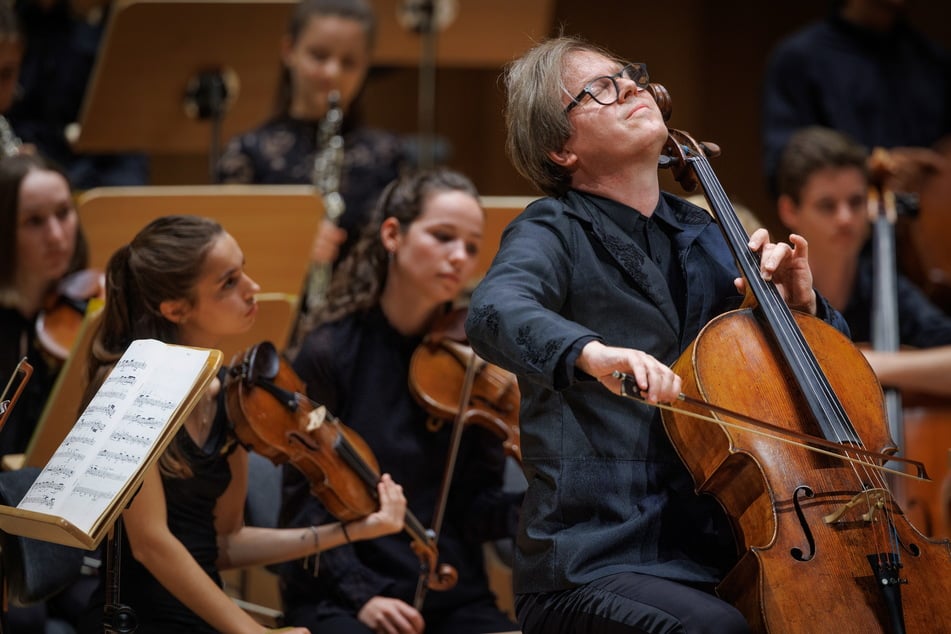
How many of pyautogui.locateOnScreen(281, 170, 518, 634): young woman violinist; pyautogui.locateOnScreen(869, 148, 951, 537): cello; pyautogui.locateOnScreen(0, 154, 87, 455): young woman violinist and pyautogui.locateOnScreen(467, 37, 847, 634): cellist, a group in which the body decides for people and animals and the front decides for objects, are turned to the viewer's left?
0

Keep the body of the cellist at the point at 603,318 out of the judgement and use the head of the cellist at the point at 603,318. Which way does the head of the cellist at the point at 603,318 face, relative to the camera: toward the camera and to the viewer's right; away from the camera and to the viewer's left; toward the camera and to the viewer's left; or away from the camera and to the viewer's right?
toward the camera and to the viewer's right

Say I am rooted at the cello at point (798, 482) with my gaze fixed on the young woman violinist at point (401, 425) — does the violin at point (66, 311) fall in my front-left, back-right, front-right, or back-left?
front-left

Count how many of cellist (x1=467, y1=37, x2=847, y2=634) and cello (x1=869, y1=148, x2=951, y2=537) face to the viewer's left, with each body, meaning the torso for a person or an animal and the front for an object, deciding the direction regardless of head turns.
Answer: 0

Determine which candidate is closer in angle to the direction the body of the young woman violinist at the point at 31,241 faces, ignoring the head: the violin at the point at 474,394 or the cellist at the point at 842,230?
the violin

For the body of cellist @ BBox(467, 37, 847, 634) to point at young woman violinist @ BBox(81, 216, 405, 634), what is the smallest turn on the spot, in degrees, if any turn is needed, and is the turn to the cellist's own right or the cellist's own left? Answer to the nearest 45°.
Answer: approximately 135° to the cellist's own right

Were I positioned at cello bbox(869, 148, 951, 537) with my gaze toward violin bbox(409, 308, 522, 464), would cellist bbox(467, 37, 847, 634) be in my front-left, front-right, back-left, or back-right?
front-left

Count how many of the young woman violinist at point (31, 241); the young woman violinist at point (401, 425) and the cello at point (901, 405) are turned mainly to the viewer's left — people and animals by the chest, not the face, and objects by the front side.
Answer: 0

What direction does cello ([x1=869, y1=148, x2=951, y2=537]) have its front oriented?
toward the camera

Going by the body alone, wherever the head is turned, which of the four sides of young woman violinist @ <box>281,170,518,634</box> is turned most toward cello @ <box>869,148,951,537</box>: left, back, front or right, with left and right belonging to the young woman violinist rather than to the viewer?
left

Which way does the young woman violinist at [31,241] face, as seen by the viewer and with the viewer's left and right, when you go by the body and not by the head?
facing the viewer and to the right of the viewer

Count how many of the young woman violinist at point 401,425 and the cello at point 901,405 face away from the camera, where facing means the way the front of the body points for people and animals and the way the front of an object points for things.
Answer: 0

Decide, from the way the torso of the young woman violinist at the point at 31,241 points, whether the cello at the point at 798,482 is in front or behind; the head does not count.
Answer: in front

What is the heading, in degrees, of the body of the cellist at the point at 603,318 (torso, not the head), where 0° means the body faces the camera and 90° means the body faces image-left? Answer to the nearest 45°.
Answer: approximately 315°

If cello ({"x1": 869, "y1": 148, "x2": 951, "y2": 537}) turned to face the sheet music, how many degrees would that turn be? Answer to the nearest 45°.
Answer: approximately 45° to its right

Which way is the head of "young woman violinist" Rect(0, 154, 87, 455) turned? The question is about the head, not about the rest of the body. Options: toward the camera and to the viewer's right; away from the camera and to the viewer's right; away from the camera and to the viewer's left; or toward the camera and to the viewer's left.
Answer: toward the camera and to the viewer's right
